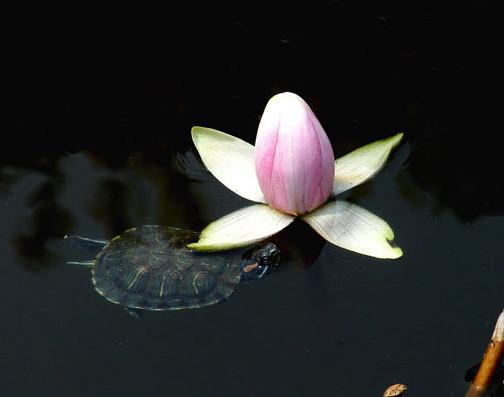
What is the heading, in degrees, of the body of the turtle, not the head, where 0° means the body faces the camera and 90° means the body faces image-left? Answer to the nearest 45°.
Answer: approximately 270°

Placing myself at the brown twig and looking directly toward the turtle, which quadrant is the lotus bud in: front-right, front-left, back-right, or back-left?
front-right

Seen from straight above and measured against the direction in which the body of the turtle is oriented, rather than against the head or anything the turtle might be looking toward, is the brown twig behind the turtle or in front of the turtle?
in front

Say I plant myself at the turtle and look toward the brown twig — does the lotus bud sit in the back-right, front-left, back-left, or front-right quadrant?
front-left
